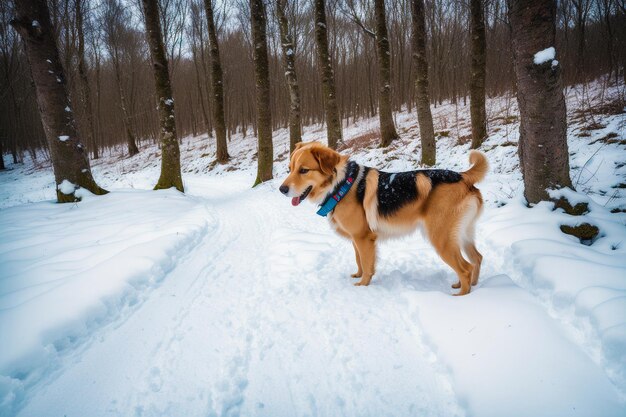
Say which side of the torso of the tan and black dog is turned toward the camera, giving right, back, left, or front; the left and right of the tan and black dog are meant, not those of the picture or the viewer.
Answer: left

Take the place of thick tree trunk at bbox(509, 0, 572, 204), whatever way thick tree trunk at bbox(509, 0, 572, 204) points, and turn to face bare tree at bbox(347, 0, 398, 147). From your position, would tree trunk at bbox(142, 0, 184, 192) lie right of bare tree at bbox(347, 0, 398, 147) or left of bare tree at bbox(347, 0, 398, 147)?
left

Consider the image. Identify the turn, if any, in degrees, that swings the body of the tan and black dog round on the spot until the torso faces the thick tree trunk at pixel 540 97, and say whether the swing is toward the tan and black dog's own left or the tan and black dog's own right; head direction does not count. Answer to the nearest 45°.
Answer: approximately 135° to the tan and black dog's own right

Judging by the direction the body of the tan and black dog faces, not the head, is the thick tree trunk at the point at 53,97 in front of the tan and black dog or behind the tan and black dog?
in front

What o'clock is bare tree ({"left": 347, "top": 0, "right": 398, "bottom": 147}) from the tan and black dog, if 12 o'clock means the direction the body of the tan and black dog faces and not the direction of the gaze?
The bare tree is roughly at 3 o'clock from the tan and black dog.
